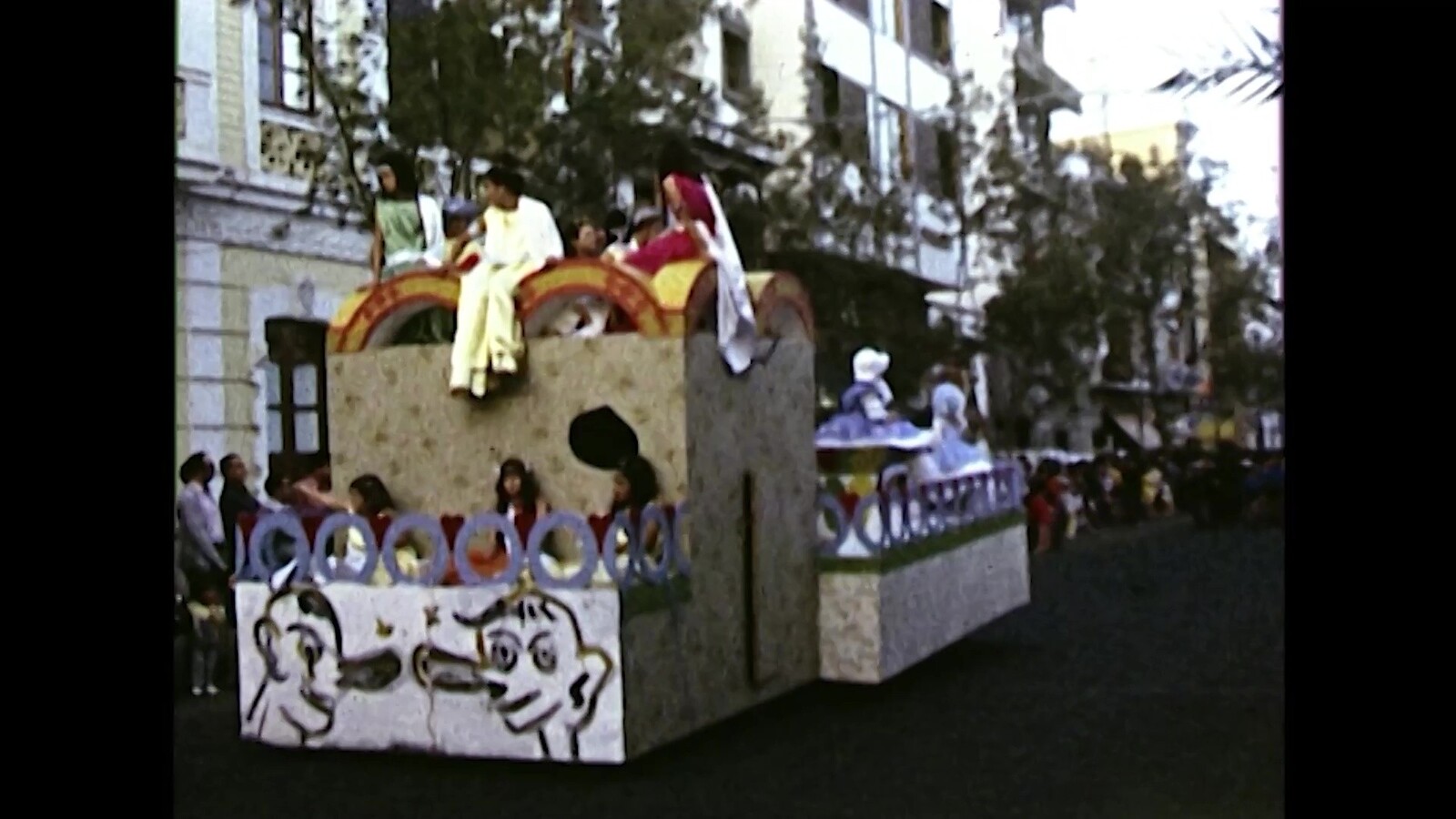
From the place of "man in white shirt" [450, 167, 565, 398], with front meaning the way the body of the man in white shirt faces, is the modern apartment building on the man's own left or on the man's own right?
on the man's own left

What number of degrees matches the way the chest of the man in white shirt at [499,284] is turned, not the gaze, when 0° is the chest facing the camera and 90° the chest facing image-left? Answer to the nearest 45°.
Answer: approximately 45°

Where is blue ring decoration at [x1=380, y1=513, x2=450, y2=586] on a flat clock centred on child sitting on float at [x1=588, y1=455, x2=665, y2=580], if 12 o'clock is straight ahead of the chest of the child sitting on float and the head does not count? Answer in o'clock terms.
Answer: The blue ring decoration is roughly at 2 o'clock from the child sitting on float.

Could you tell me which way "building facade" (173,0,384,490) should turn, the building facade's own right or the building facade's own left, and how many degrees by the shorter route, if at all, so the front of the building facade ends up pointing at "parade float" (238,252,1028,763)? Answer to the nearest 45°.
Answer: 0° — it already faces it

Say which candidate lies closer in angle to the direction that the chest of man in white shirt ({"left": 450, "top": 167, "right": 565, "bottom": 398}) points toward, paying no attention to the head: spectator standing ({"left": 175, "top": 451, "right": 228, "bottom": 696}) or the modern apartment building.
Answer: the spectator standing

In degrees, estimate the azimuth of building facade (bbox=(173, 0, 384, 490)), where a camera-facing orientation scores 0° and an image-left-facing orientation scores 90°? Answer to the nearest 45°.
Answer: approximately 315°

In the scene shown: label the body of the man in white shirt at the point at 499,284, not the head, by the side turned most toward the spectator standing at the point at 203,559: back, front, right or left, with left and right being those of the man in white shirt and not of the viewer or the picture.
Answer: right

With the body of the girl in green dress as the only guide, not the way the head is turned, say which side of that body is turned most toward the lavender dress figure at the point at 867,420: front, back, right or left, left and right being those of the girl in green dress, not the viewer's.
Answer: left
